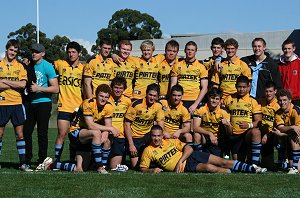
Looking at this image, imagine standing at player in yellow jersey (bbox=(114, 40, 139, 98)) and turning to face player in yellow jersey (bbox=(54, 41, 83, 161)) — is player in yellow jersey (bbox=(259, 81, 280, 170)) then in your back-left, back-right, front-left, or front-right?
back-left

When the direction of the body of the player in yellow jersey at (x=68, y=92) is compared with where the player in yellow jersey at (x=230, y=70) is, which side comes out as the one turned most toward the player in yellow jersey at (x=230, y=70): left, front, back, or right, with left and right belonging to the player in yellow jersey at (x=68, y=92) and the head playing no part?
left
